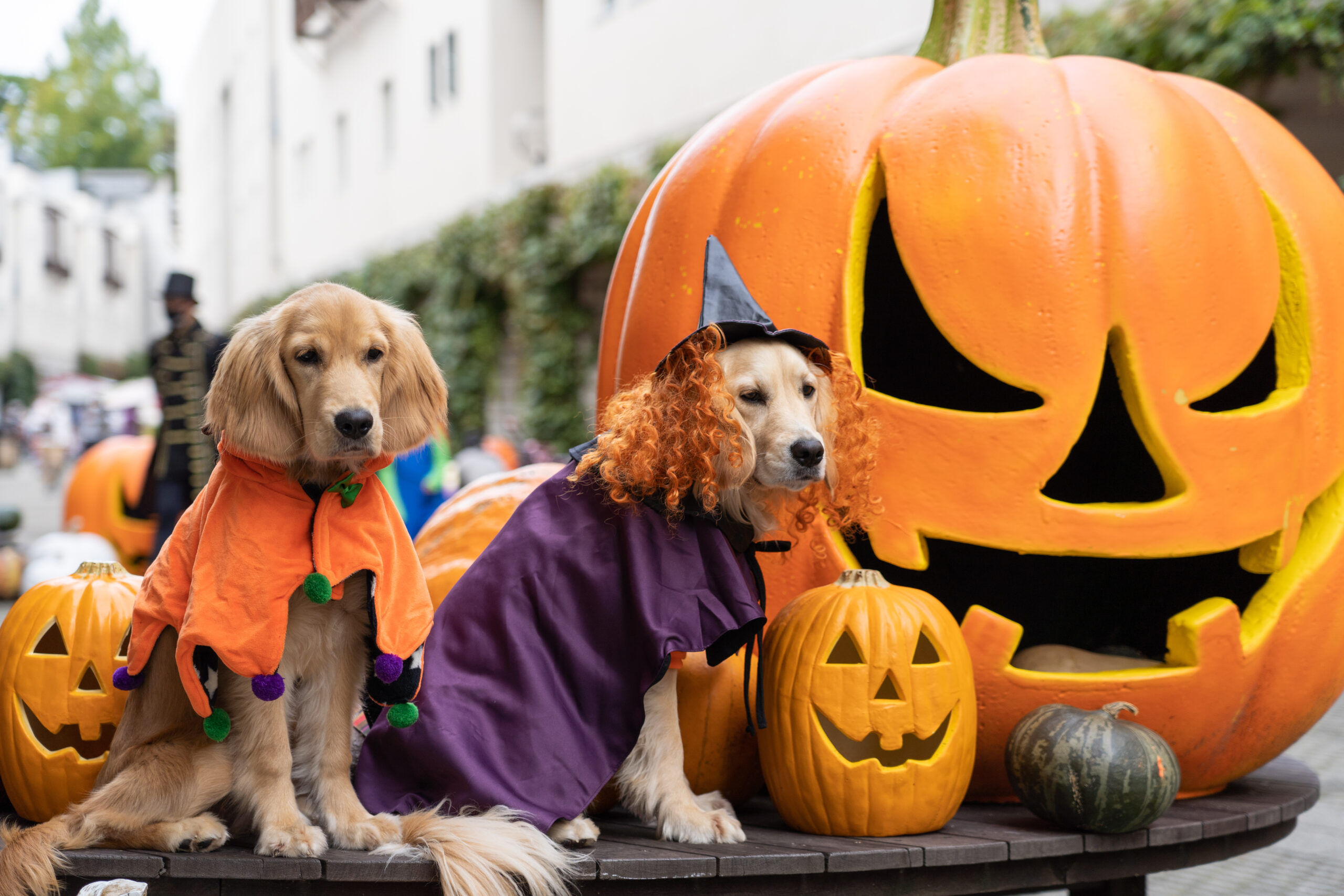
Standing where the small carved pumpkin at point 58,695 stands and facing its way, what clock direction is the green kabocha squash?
The green kabocha squash is roughly at 10 o'clock from the small carved pumpkin.

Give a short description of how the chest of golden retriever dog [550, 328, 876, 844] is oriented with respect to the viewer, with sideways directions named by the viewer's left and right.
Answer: facing the viewer and to the right of the viewer

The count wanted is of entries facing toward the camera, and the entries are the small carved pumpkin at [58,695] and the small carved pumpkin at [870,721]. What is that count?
2

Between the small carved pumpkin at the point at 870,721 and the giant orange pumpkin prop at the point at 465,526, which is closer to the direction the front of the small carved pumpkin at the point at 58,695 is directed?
the small carved pumpkin

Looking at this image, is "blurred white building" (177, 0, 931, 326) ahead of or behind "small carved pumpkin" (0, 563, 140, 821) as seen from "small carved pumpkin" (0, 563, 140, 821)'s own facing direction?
behind

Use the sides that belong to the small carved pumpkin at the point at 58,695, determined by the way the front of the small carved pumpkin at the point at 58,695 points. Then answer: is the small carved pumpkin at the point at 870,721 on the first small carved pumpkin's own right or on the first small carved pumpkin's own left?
on the first small carved pumpkin's own left

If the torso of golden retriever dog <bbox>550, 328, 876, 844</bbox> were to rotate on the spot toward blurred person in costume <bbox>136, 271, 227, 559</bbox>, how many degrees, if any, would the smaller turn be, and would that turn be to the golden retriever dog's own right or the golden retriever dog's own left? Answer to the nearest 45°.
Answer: approximately 180°

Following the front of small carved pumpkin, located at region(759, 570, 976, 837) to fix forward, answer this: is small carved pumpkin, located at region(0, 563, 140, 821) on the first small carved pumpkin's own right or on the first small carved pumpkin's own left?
on the first small carved pumpkin's own right

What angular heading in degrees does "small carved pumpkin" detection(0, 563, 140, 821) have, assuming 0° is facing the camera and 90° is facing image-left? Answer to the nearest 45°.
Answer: approximately 0°
